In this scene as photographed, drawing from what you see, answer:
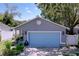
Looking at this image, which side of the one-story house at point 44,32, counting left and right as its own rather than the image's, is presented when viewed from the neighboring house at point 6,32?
right

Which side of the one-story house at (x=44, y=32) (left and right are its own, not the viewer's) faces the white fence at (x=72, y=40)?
left

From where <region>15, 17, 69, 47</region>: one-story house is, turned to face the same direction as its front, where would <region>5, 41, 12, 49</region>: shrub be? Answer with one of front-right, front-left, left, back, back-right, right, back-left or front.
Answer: right

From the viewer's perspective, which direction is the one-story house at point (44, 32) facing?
toward the camera
